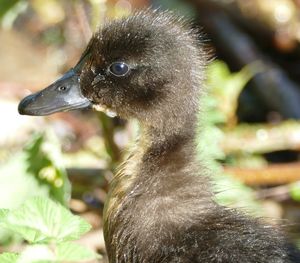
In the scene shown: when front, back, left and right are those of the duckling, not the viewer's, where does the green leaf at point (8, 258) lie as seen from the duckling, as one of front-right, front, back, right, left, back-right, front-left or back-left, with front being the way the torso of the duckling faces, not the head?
front-left

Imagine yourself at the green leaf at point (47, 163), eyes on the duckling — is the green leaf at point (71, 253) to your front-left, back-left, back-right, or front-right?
front-right

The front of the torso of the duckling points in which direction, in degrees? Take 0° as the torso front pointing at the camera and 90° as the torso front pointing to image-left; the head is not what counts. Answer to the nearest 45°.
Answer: approximately 90°

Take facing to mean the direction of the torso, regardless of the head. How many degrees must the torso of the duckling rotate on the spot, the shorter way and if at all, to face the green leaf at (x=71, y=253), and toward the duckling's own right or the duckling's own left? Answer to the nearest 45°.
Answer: approximately 45° to the duckling's own left

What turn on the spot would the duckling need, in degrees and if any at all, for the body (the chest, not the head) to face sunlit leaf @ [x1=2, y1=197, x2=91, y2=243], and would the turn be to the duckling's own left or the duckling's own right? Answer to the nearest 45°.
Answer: approximately 45° to the duckling's own left

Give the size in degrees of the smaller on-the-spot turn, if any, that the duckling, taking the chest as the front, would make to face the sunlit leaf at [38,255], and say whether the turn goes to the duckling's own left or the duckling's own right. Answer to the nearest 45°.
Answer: approximately 45° to the duckling's own left

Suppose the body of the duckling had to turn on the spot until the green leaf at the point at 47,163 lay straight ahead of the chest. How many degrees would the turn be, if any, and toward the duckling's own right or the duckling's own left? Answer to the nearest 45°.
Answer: approximately 45° to the duckling's own right

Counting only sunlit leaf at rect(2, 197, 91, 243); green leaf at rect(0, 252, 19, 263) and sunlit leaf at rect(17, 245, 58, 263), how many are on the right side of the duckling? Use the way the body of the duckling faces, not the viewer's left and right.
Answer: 0
